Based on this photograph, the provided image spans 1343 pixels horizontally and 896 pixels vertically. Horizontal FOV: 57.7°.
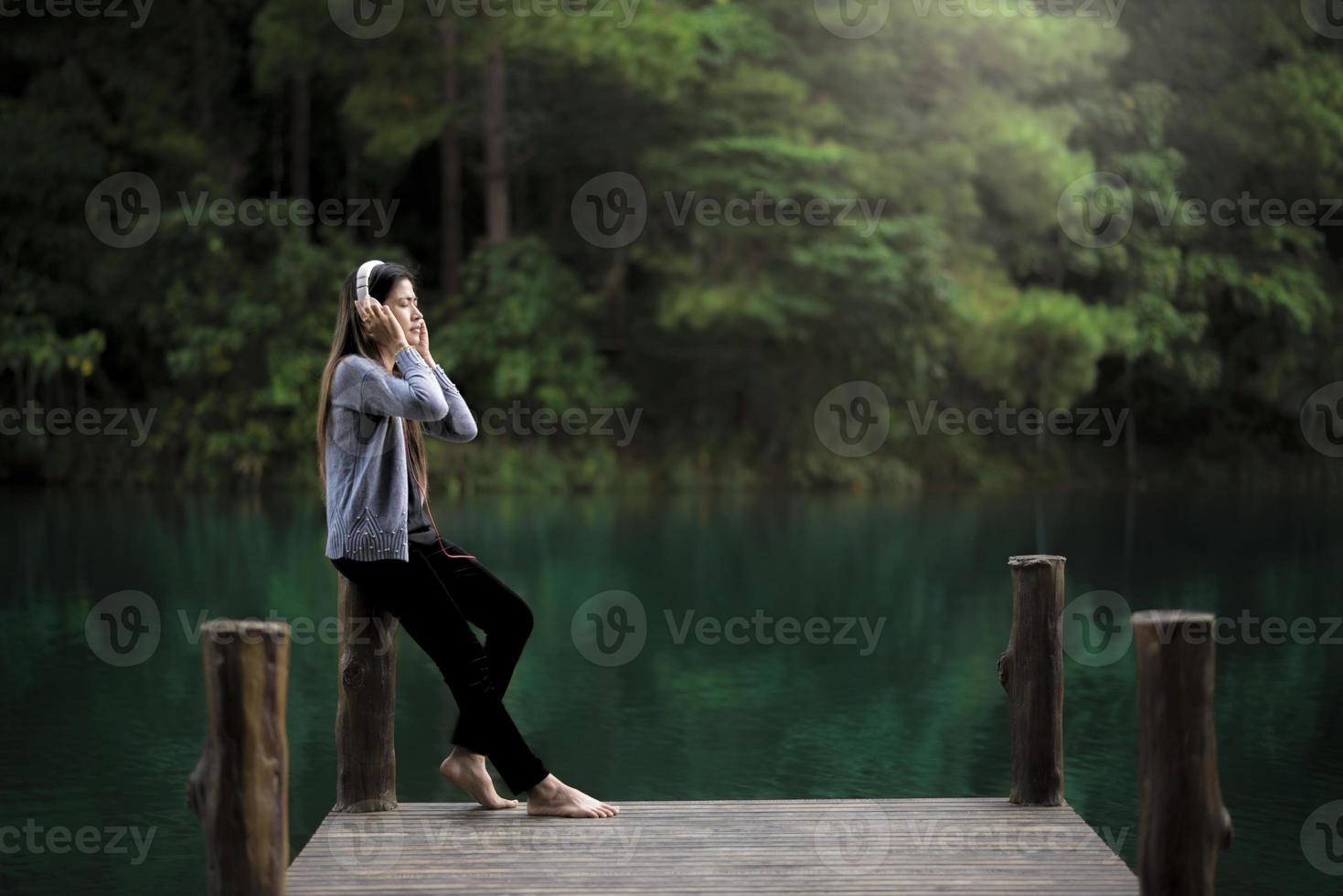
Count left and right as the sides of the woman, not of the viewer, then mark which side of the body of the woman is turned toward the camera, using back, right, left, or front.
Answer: right

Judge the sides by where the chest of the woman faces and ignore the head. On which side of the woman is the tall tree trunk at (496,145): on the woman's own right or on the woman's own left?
on the woman's own left

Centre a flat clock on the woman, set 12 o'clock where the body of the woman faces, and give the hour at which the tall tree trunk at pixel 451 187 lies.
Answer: The tall tree trunk is roughly at 9 o'clock from the woman.

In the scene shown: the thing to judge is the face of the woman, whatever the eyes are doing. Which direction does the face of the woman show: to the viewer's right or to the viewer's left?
to the viewer's right

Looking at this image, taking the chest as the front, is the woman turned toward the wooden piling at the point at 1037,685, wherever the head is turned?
yes
